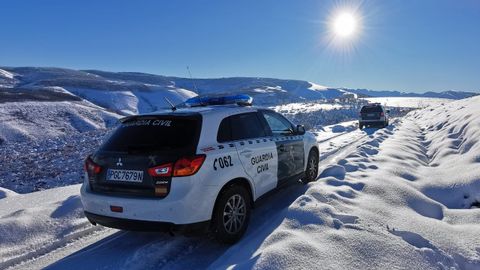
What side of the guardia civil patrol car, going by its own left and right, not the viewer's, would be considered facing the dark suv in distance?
front

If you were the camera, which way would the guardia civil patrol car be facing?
facing away from the viewer and to the right of the viewer
